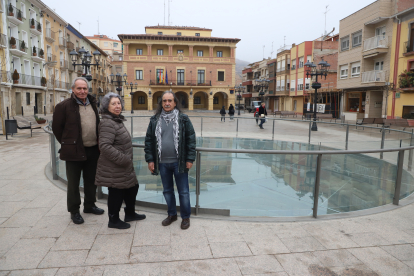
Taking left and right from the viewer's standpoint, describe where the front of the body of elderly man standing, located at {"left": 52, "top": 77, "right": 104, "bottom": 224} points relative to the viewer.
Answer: facing the viewer and to the right of the viewer

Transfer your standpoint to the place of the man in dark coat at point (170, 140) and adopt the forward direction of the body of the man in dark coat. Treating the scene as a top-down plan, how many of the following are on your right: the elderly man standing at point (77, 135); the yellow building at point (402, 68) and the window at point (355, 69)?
1

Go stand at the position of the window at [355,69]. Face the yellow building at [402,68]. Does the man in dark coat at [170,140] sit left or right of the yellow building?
right

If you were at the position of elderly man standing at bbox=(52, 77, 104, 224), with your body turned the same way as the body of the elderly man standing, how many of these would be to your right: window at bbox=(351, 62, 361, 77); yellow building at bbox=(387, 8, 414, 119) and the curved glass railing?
0

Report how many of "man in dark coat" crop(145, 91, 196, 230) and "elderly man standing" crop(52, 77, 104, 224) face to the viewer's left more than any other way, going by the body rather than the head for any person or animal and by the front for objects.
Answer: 0

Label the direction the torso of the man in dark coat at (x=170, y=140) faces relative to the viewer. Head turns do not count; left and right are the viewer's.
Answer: facing the viewer

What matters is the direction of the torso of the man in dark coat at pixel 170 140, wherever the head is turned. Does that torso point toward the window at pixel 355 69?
no

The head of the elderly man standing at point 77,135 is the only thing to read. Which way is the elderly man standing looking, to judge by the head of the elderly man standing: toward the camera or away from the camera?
toward the camera

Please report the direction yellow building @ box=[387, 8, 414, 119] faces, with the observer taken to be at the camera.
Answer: facing the viewer and to the left of the viewer

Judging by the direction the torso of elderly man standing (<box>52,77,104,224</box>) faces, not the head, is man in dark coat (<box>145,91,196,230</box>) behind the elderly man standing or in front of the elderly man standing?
in front

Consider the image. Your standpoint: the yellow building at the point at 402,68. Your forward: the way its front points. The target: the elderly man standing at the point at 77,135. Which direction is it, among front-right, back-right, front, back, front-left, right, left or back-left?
front-left

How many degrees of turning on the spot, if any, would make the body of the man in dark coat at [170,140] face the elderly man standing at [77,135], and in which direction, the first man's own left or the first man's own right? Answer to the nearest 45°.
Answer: approximately 90° to the first man's own right

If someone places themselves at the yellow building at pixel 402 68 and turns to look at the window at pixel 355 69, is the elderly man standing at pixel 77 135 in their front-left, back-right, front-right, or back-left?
back-left

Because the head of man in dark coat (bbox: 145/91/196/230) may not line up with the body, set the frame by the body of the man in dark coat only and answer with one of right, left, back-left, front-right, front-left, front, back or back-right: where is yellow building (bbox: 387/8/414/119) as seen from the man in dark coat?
back-left

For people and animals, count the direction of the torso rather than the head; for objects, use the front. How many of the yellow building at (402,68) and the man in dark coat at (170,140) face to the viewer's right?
0

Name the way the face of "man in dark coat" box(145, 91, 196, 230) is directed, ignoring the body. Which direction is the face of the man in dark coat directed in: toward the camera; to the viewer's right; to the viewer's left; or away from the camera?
toward the camera

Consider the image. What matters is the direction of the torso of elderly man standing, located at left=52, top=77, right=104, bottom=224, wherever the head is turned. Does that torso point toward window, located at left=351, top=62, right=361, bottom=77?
no
